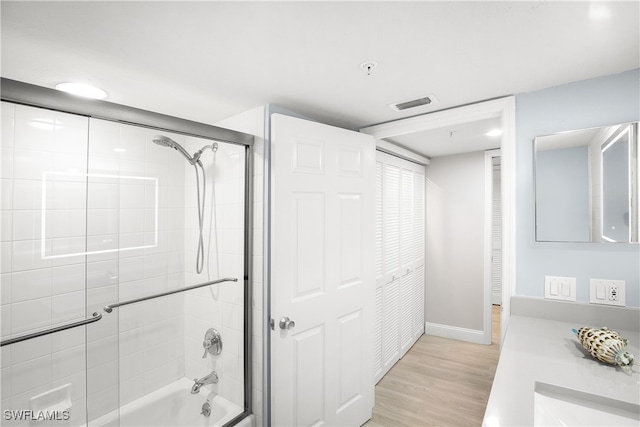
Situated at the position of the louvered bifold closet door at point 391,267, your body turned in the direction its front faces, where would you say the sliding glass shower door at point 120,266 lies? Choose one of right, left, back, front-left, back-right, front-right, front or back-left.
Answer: right

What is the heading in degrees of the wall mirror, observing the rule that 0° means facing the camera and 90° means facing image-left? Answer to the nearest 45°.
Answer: approximately 45°

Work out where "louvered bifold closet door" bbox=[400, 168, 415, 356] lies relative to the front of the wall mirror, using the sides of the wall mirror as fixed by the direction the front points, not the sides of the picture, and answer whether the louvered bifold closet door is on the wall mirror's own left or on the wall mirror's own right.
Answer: on the wall mirror's own right

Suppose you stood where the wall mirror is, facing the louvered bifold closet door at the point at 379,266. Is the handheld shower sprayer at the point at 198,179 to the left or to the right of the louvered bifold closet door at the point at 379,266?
left

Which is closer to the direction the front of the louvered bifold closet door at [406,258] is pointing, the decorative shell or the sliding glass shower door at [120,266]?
the decorative shell

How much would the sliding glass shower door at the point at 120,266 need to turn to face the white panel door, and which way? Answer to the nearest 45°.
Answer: approximately 45° to its left

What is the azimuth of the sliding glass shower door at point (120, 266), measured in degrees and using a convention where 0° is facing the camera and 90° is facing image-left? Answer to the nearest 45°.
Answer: approximately 315°
